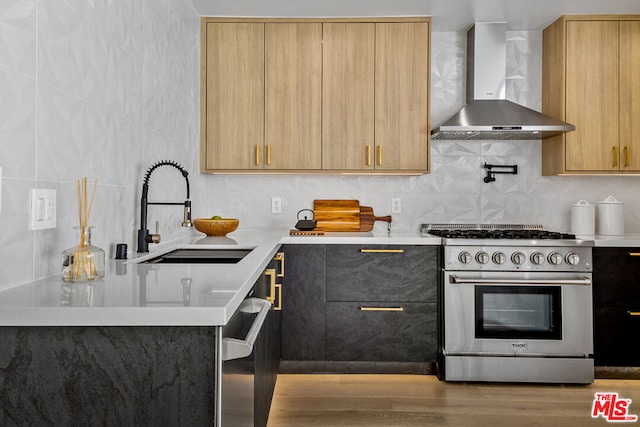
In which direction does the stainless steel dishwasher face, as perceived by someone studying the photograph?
facing to the right of the viewer

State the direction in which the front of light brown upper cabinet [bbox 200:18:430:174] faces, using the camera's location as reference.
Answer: facing the viewer

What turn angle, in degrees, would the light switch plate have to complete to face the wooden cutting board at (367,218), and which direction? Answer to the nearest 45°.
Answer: approximately 90° to its left

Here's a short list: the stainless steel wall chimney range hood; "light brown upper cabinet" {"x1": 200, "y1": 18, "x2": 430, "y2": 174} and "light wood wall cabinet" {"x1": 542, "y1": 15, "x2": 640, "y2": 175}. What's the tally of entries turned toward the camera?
3

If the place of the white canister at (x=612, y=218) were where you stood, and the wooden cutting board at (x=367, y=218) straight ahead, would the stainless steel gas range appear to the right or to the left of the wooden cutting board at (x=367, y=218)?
left

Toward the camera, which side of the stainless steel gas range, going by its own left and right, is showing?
front

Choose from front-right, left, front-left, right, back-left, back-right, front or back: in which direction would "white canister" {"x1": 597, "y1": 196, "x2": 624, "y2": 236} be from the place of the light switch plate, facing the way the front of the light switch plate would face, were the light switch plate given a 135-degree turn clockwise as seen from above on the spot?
back

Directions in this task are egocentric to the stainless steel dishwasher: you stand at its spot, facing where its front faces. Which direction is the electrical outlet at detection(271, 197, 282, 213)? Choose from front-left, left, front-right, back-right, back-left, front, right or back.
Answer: left

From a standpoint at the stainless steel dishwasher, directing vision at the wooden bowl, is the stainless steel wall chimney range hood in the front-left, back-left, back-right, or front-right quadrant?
front-right

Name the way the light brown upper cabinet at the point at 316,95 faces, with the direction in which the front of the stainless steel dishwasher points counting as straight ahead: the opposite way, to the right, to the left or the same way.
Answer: to the right

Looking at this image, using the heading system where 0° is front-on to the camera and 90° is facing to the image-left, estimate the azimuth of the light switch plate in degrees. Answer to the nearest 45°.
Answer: approximately 315°

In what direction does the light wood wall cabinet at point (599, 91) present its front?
toward the camera

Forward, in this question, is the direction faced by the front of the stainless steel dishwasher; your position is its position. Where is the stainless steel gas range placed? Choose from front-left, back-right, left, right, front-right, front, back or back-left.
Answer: front-left

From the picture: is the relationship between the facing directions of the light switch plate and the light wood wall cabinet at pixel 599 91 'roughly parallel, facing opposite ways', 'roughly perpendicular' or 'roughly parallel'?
roughly perpendicular

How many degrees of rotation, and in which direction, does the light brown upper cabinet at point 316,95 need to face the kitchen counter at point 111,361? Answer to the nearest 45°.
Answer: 0° — it already faces it

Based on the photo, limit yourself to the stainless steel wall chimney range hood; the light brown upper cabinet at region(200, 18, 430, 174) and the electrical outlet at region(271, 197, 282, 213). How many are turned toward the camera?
3
